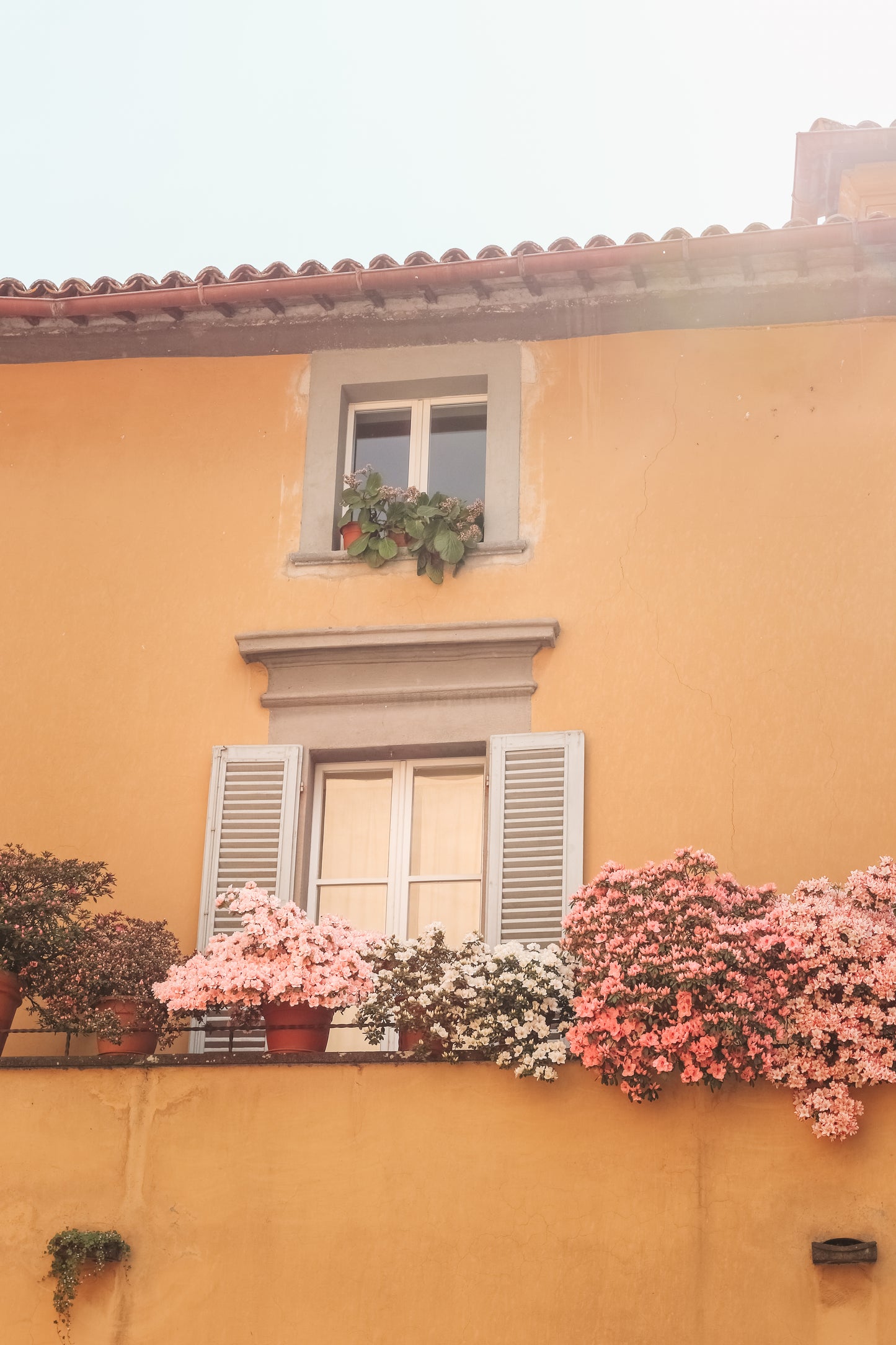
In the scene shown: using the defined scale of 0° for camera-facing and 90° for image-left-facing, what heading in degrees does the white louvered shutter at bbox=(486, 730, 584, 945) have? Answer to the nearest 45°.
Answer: approximately 0°

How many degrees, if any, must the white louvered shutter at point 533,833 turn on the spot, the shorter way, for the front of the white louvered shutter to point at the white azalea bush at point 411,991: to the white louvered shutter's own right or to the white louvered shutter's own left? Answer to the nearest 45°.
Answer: approximately 45° to the white louvered shutter's own right

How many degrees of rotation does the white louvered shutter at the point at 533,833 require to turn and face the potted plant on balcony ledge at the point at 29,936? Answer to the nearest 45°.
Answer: approximately 90° to its right

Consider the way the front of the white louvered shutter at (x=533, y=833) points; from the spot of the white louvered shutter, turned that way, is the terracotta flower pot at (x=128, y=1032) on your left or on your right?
on your right

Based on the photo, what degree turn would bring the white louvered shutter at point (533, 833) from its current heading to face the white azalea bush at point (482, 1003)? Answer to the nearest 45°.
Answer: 0° — it already faces it

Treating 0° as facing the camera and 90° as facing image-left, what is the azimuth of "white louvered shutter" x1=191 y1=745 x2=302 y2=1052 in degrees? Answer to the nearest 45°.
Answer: approximately 0°

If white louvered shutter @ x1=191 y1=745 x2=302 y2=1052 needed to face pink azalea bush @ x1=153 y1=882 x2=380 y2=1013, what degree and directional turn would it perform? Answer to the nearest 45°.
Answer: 0° — it already faces it

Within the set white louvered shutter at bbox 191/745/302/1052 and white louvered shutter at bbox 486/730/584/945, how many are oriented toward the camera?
2
